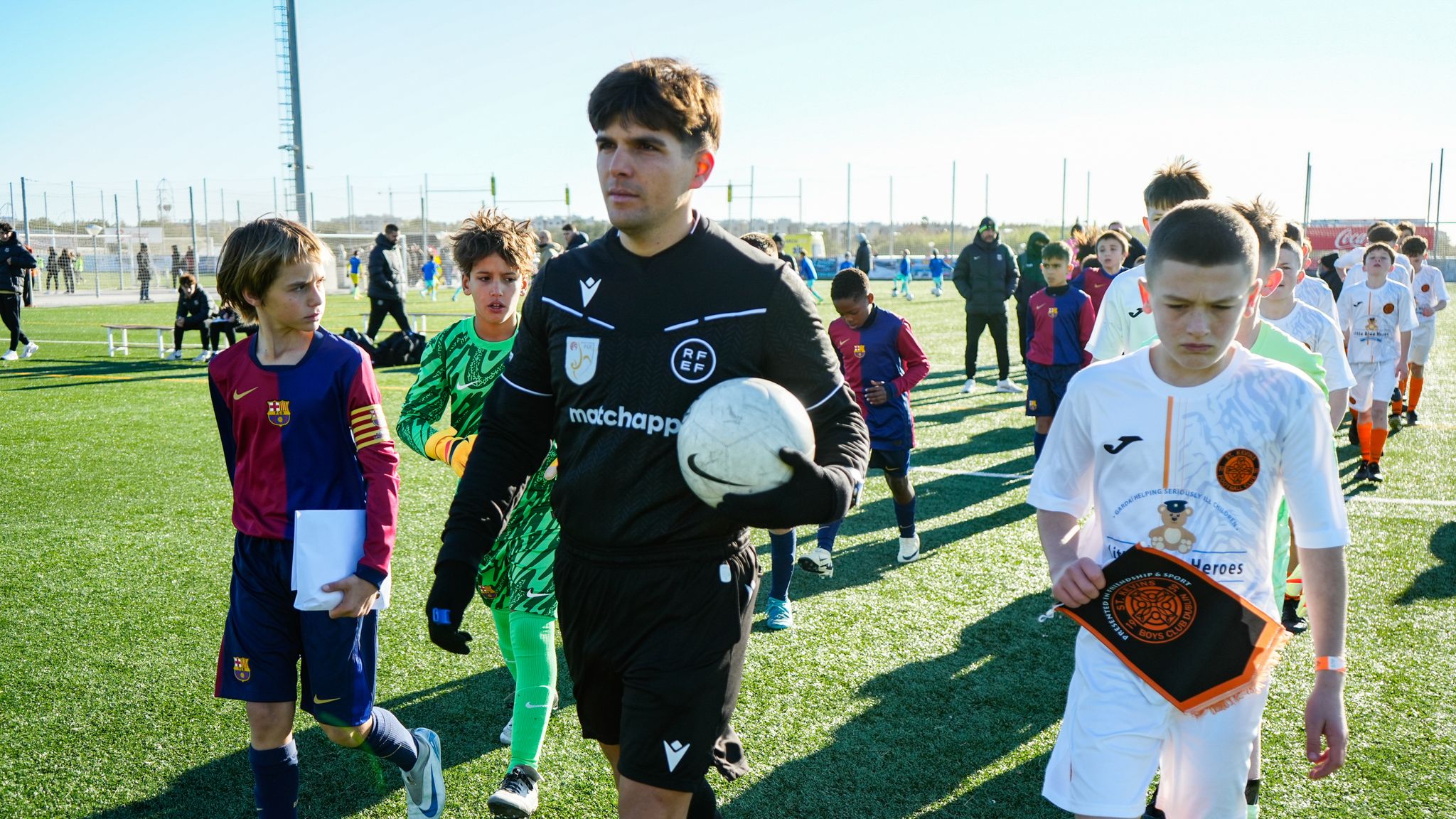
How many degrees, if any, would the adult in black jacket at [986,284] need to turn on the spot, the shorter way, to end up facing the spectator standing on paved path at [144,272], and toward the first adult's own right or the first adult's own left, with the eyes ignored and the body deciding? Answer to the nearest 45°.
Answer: approximately 135° to the first adult's own right

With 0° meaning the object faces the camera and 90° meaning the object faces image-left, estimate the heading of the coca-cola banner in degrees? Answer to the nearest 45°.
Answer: approximately 0°

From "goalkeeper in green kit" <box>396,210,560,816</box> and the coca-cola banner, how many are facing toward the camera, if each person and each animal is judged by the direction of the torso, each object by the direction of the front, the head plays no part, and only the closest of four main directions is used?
2

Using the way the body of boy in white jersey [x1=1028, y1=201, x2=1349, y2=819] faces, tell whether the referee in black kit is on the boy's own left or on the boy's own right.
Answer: on the boy's own right

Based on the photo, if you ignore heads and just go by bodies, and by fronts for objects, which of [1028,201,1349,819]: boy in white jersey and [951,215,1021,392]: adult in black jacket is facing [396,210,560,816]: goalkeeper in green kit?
the adult in black jacket
